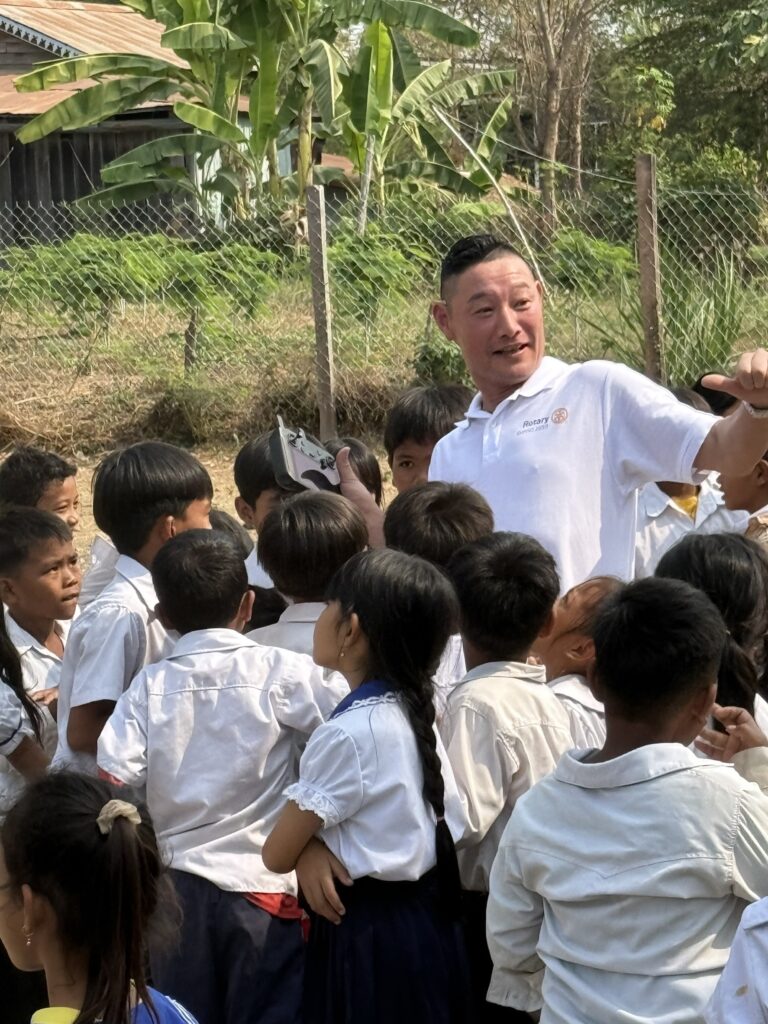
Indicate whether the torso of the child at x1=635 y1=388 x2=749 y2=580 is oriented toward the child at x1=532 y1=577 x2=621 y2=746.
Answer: yes

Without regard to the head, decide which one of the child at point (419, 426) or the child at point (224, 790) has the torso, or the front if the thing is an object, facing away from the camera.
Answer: the child at point (224, 790)

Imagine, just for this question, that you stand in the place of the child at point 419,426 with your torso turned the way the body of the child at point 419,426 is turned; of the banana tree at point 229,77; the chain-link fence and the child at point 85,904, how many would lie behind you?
2

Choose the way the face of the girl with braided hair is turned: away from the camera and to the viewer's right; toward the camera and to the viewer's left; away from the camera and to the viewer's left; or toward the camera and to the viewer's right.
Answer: away from the camera and to the viewer's left

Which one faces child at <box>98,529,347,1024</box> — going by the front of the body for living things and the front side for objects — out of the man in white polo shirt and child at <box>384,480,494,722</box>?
the man in white polo shirt

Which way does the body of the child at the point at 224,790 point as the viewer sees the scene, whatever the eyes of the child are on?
away from the camera

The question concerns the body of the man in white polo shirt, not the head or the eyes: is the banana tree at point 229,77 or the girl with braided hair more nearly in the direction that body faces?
the girl with braided hair

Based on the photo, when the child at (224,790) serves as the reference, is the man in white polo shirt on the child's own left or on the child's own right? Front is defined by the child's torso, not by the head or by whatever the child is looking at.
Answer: on the child's own right

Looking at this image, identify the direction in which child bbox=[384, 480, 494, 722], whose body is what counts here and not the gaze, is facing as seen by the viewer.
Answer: away from the camera

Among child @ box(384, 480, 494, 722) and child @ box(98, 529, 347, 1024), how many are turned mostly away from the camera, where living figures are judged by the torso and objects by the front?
2

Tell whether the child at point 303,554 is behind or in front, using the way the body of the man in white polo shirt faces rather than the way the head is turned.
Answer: in front
